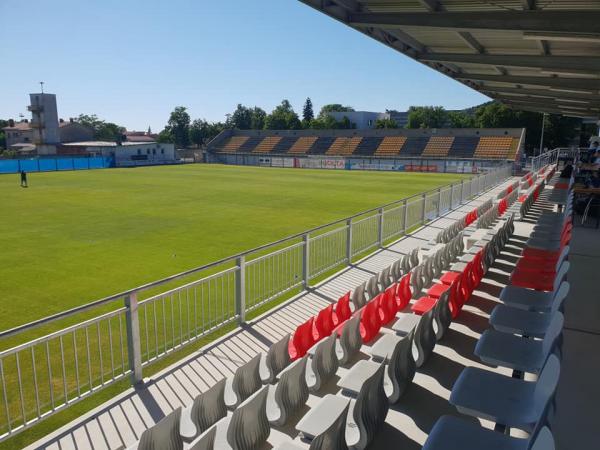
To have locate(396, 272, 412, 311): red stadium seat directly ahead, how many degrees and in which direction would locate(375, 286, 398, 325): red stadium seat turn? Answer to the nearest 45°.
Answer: approximately 45° to its right

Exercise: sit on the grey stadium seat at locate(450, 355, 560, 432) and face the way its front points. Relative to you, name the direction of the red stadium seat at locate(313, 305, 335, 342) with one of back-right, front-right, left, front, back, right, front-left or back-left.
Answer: front-right

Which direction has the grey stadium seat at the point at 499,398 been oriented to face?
to the viewer's left

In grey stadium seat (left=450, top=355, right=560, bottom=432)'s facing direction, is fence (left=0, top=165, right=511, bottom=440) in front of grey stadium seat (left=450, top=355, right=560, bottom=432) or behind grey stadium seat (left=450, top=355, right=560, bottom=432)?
in front

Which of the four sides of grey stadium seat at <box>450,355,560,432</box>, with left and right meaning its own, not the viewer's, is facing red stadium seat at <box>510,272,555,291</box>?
right

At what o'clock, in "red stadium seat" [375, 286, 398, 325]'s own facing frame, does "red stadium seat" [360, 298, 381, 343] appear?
"red stadium seat" [360, 298, 381, 343] is roughly at 8 o'clock from "red stadium seat" [375, 286, 398, 325].

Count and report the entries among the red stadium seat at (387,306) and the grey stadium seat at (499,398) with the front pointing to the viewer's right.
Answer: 0

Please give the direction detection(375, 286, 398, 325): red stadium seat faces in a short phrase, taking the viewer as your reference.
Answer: facing away from the viewer and to the left of the viewer
